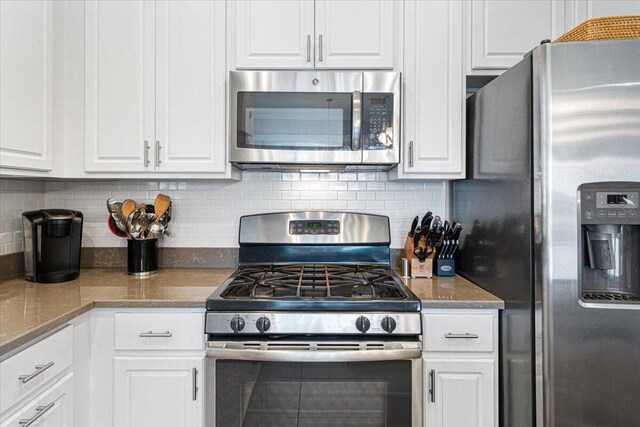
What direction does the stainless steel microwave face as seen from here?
toward the camera

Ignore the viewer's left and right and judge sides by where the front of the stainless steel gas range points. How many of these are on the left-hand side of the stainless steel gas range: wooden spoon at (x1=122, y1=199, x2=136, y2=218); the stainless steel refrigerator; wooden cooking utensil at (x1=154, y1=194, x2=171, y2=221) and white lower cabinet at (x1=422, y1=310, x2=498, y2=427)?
2

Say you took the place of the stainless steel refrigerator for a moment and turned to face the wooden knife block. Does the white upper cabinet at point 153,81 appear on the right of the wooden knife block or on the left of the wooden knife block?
left

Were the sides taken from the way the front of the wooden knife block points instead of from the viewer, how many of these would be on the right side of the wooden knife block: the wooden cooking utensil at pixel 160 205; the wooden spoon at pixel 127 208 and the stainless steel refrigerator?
2

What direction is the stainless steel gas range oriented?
toward the camera

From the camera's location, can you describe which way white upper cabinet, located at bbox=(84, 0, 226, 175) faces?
facing the viewer

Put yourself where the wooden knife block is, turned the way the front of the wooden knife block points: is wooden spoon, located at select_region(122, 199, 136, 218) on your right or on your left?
on your right

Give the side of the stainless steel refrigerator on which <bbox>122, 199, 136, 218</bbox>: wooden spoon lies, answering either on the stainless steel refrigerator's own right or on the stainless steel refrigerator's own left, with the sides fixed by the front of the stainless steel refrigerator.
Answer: on the stainless steel refrigerator's own right

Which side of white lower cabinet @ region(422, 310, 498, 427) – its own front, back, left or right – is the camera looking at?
front
